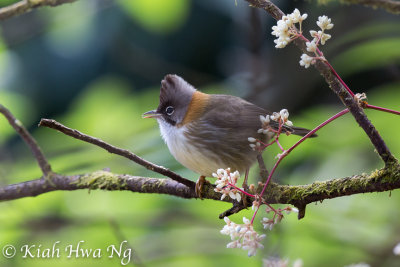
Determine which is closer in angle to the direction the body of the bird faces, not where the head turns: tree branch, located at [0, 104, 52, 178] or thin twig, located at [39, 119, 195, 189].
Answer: the tree branch

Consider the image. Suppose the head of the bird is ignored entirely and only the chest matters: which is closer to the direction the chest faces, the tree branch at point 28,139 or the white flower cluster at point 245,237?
the tree branch

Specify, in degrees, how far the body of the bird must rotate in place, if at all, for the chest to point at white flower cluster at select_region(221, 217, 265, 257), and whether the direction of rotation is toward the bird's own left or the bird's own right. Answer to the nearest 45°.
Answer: approximately 90° to the bird's own left

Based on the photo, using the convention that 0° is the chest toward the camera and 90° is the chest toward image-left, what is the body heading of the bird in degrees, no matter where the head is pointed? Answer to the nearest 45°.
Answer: approximately 90°
